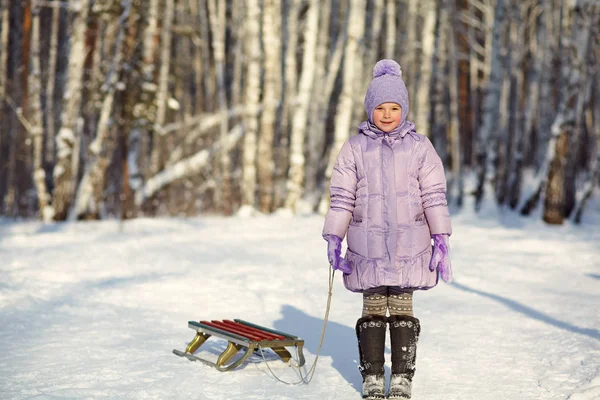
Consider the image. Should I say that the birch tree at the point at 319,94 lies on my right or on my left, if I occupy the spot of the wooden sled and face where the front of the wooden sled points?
on my left

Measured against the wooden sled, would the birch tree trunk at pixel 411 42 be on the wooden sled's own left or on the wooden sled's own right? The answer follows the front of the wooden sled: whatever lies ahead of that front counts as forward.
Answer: on the wooden sled's own left

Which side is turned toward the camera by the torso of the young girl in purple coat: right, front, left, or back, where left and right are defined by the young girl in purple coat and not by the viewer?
front

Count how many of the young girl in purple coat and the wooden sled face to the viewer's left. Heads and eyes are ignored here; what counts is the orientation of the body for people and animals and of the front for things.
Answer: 0

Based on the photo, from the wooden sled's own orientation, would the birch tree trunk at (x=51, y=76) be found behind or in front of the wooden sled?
behind

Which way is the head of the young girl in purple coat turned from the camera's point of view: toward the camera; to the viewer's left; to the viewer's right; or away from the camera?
toward the camera

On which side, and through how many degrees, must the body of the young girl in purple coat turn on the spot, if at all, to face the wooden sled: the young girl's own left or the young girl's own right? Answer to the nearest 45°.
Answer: approximately 135° to the young girl's own right

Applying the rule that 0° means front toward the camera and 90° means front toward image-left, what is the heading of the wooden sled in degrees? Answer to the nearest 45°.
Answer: approximately 315°

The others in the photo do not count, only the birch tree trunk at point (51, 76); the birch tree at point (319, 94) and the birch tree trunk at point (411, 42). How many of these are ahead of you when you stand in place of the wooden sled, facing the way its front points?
0

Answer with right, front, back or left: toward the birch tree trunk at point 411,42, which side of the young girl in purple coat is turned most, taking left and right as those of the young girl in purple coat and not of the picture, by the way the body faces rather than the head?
back

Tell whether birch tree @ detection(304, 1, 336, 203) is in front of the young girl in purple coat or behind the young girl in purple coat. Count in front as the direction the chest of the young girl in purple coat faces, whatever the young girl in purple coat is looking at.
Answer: behind
